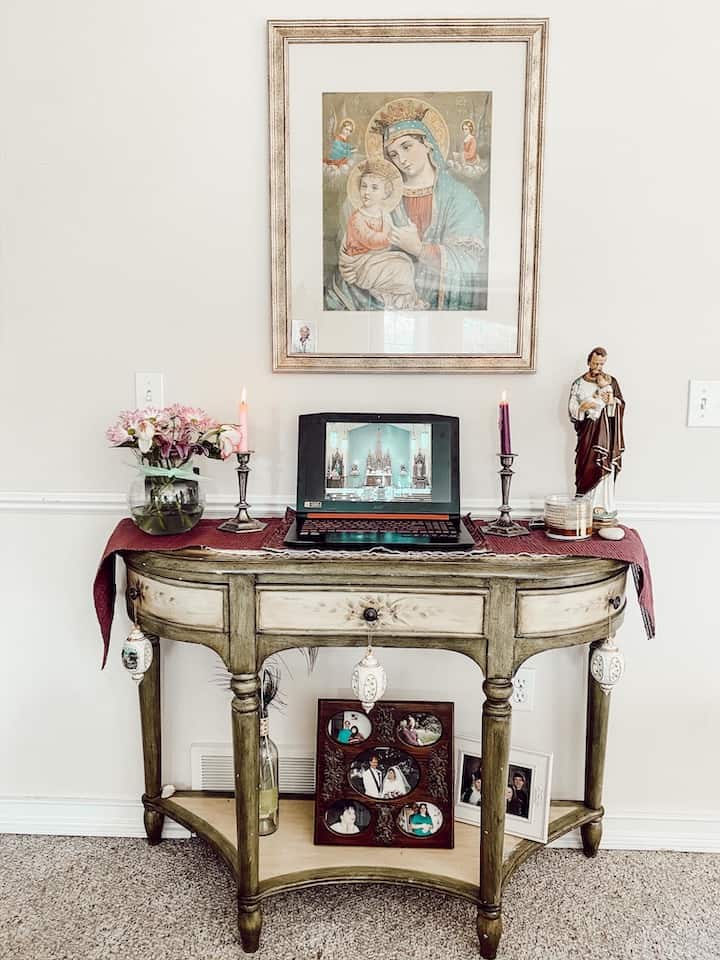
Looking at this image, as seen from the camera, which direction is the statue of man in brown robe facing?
toward the camera

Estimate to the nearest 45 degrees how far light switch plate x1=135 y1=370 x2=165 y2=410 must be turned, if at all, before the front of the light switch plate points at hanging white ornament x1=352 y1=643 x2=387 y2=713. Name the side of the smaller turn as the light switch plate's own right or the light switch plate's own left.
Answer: approximately 45° to the light switch plate's own left

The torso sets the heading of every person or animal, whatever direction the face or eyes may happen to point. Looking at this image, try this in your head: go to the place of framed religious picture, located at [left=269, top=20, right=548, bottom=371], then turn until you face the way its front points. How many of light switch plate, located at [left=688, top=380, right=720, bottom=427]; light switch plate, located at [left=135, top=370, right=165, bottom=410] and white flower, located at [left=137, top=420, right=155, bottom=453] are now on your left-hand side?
1

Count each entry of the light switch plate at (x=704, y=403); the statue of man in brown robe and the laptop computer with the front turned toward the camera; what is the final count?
3

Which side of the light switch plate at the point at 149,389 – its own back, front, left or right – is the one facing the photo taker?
front

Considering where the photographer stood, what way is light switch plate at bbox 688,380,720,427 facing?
facing the viewer

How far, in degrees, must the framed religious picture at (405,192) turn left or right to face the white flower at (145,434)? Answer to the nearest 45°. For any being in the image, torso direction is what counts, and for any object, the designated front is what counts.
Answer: approximately 45° to its right
